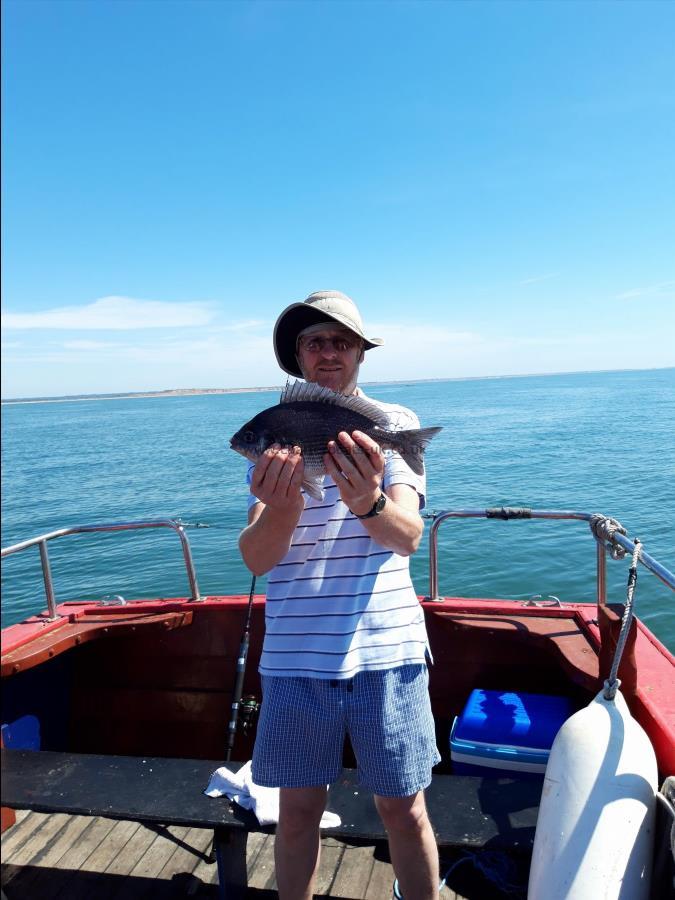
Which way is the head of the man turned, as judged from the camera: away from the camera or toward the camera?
toward the camera

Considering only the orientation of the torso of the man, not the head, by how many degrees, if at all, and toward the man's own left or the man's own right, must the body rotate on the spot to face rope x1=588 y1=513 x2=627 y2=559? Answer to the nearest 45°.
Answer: approximately 135° to the man's own left

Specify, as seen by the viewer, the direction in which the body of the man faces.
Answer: toward the camera

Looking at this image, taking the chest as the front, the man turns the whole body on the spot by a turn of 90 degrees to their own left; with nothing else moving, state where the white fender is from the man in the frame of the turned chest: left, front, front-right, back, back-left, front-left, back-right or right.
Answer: front

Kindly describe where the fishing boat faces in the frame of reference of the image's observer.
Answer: facing the viewer
